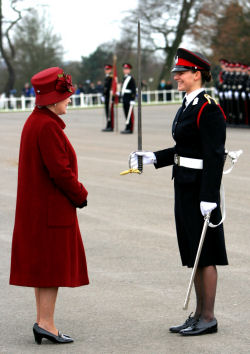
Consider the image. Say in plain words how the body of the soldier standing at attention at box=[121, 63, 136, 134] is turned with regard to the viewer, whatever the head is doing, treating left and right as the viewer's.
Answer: facing the viewer and to the left of the viewer

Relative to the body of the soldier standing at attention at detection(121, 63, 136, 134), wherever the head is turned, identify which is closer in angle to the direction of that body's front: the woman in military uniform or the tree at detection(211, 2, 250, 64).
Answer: the woman in military uniform

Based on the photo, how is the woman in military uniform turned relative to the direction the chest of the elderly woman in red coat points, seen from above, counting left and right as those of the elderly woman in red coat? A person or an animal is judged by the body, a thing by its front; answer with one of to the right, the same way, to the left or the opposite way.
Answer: the opposite way

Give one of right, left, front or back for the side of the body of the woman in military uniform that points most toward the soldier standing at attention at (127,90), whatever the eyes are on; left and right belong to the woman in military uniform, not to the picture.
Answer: right

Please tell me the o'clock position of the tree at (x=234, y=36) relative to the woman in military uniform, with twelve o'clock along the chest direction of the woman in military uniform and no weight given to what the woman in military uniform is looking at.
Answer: The tree is roughly at 3 o'clock from the woman in military uniform.

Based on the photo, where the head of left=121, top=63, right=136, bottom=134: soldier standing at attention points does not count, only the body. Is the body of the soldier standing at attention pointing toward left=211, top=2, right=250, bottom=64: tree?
no

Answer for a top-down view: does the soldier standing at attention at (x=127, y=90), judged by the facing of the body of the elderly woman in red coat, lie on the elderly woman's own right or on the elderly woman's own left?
on the elderly woman's own left

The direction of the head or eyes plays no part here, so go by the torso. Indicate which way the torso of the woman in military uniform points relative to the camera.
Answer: to the viewer's left

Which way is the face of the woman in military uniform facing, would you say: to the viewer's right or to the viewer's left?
to the viewer's left

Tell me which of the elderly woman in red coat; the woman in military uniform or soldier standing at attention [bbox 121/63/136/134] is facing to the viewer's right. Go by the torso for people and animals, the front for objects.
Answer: the elderly woman in red coat

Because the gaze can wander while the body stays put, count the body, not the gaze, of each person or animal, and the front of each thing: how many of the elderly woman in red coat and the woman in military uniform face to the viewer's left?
1

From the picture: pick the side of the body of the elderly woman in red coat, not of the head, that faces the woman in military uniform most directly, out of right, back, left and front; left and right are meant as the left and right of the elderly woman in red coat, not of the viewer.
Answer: front

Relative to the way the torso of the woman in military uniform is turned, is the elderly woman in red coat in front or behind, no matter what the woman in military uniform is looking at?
in front

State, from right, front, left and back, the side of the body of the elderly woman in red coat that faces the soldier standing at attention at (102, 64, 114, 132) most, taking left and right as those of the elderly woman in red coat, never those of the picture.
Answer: left

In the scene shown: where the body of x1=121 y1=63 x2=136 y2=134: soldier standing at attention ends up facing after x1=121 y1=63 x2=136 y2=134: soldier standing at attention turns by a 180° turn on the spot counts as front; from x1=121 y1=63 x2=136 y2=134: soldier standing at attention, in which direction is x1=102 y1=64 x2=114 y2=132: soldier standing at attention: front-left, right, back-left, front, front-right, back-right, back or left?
left

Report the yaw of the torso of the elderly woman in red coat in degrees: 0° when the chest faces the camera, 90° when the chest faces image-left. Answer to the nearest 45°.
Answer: approximately 270°

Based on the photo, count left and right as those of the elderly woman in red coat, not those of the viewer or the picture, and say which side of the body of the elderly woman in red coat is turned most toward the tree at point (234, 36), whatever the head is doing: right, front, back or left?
left
